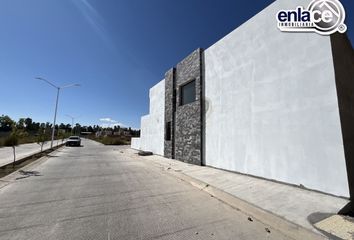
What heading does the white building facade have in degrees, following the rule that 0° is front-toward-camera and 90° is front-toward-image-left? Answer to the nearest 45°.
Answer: approximately 45°
